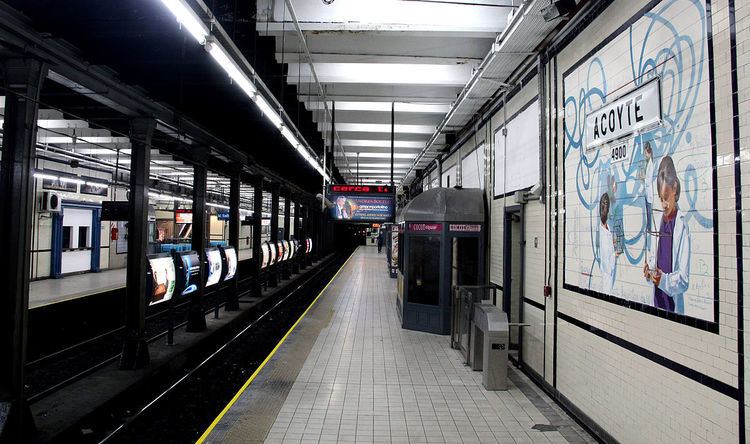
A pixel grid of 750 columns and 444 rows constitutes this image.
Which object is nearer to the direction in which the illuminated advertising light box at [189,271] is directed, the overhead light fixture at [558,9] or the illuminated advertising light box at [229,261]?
the overhead light fixture

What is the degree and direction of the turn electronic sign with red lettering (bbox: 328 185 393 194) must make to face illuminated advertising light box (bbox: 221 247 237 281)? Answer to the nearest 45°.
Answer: approximately 45° to its right

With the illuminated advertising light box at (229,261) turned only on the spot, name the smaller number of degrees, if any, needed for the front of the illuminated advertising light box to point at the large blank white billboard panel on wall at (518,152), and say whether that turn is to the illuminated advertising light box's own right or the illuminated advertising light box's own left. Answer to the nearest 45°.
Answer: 0° — it already faces it

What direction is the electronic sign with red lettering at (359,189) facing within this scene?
toward the camera

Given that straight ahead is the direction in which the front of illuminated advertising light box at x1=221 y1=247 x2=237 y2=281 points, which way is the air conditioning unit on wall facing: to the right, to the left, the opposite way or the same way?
the same way

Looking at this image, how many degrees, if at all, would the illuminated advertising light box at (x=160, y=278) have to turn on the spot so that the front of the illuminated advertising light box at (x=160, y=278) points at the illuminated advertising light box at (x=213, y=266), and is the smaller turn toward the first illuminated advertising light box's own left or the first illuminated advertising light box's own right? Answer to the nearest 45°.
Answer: approximately 90° to the first illuminated advertising light box's own left

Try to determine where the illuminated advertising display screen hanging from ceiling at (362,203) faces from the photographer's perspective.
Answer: facing the viewer

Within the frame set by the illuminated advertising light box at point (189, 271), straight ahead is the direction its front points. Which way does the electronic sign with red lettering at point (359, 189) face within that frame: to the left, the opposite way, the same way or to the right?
to the right

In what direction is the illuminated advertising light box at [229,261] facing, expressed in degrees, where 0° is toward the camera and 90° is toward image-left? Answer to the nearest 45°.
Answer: approximately 315°

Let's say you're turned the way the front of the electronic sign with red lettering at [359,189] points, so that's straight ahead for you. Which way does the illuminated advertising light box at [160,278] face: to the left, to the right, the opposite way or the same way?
to the left

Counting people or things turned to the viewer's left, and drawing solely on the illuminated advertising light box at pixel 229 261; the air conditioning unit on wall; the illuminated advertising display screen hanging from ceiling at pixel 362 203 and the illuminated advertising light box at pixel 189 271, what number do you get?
0

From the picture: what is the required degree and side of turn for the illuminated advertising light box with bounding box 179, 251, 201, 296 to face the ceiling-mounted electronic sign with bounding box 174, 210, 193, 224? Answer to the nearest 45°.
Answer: approximately 135° to its left

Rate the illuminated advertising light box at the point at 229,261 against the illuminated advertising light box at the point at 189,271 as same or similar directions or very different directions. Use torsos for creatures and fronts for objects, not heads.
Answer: same or similar directions

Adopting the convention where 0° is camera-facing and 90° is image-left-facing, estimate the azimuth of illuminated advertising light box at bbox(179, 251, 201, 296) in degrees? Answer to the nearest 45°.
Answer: approximately 315°

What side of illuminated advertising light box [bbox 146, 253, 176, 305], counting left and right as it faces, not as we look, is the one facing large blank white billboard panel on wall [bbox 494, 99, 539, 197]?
front

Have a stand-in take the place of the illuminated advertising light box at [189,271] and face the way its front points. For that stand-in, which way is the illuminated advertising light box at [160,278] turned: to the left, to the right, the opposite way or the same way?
the same way

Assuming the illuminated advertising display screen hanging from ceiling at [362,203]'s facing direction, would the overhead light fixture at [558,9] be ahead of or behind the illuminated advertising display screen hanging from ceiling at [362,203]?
ahead

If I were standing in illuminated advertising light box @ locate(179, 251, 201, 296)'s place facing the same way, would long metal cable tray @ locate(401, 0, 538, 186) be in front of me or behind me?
in front

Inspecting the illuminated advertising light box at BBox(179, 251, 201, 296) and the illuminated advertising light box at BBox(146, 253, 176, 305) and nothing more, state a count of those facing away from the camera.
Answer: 0
